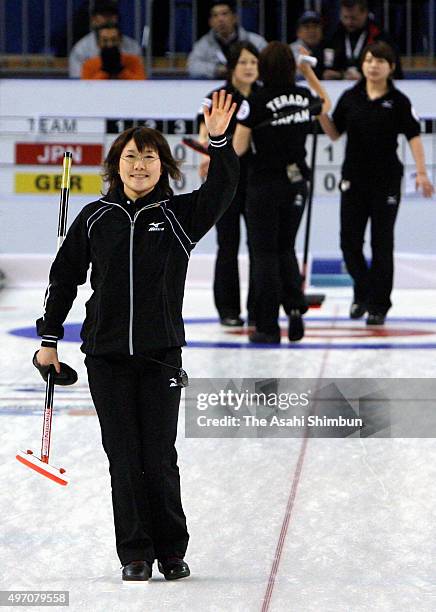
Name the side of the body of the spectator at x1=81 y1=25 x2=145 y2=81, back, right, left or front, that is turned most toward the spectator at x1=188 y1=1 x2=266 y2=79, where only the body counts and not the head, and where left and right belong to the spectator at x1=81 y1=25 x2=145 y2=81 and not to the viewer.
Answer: left

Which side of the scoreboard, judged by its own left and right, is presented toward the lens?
front

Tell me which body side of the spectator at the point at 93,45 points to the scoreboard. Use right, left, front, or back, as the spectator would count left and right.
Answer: front

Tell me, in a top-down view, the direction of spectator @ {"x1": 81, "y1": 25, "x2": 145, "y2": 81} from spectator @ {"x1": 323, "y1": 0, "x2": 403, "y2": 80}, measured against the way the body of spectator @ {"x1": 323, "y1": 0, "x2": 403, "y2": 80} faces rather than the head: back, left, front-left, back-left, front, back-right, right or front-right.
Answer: right

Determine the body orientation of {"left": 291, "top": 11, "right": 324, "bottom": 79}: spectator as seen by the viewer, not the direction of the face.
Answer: toward the camera

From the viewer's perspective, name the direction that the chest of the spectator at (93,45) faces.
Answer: toward the camera

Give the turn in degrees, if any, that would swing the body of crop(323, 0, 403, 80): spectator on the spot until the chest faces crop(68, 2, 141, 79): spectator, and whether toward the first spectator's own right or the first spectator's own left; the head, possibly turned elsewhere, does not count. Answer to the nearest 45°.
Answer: approximately 90° to the first spectator's own right

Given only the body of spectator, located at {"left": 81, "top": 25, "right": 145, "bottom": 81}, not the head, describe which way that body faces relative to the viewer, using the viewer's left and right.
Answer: facing the viewer

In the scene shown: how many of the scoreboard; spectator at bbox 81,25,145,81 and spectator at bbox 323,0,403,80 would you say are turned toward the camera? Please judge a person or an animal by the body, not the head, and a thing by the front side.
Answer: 3
